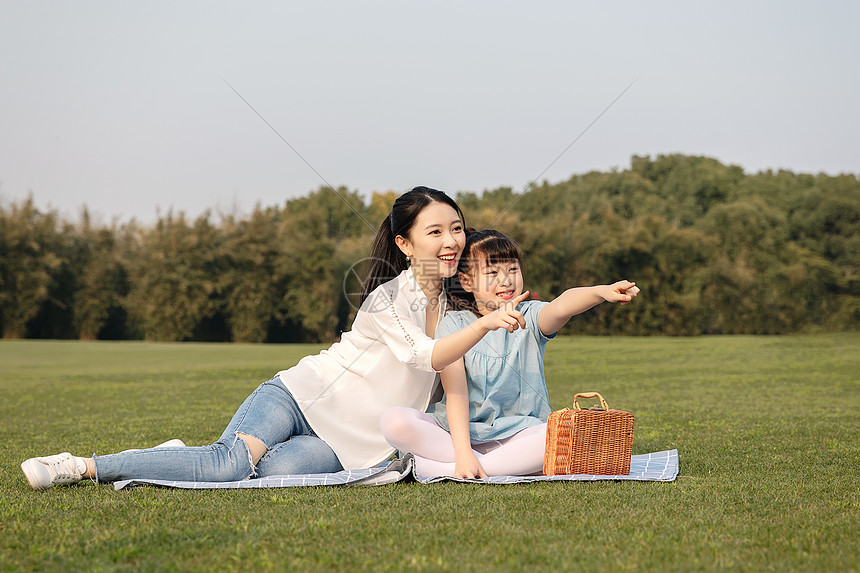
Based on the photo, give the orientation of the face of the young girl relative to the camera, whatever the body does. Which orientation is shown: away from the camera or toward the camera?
toward the camera

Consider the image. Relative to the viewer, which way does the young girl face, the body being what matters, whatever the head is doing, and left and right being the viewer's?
facing the viewer

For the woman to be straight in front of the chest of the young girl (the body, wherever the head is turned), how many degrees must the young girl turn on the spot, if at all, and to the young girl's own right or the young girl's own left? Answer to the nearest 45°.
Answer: approximately 90° to the young girl's own right

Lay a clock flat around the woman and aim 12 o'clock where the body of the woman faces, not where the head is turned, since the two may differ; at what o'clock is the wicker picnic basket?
The wicker picnic basket is roughly at 11 o'clock from the woman.

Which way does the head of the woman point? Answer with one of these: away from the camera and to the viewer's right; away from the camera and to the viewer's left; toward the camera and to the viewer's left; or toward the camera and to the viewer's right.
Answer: toward the camera and to the viewer's right

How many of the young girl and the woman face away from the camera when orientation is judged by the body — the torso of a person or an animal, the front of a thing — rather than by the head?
0
